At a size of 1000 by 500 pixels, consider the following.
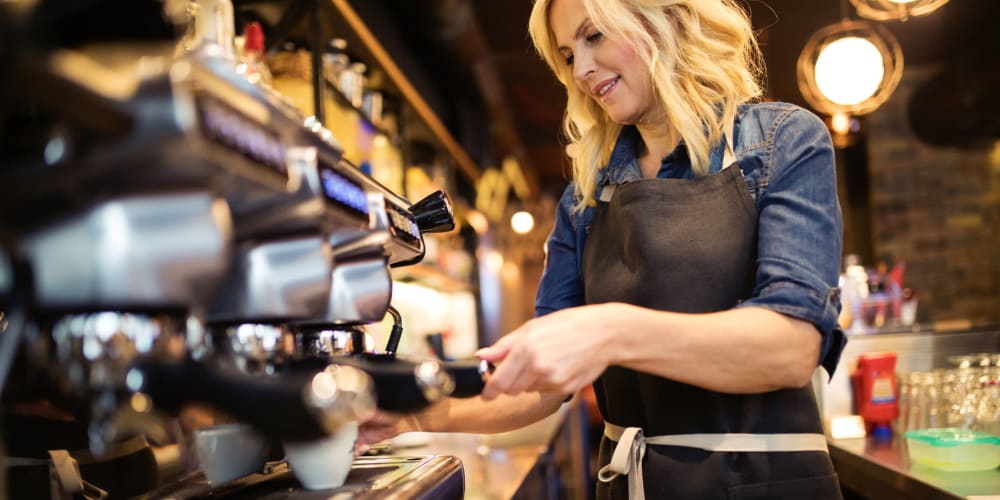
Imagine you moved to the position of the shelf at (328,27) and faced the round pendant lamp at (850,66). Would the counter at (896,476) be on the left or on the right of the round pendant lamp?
right

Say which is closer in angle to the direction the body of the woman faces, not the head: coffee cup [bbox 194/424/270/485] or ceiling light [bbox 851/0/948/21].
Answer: the coffee cup

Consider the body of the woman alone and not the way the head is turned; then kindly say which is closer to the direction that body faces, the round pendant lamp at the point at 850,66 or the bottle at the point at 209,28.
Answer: the bottle

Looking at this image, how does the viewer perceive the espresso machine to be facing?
facing the viewer and to the right of the viewer

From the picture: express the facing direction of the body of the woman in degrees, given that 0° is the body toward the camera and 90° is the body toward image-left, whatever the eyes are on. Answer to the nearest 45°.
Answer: approximately 45°

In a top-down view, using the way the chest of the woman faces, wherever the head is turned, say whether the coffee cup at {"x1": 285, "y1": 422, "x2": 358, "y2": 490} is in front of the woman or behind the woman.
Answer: in front

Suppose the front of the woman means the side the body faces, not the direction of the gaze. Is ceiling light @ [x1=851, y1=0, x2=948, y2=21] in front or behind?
behind

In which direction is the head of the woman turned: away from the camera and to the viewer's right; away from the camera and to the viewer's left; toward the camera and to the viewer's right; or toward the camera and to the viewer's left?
toward the camera and to the viewer's left

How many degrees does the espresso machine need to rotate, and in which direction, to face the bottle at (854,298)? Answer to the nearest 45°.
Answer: approximately 90° to its left

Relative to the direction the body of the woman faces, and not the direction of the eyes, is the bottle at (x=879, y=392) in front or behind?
behind

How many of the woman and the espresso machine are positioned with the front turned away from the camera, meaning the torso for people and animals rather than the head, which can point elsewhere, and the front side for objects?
0

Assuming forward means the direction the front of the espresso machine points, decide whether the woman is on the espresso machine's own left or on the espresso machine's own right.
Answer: on the espresso machine's own left
